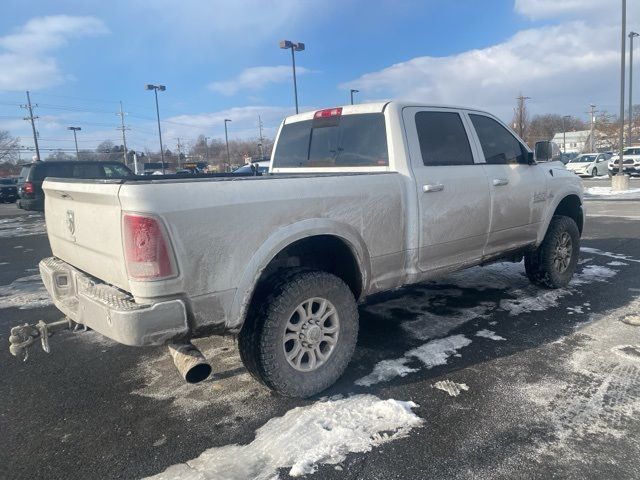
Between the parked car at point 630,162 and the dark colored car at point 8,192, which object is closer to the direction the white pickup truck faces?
the parked car

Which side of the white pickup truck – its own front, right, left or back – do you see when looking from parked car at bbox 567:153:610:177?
front

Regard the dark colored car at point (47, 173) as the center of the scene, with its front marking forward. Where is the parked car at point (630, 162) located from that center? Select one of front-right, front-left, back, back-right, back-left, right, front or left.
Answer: front

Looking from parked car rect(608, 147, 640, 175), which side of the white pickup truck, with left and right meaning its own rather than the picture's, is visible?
front

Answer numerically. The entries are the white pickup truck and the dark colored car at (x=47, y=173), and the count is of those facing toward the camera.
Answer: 0

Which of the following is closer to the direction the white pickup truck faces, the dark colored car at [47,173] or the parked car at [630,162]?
the parked car

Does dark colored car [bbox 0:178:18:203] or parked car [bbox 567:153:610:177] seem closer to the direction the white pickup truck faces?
the parked car

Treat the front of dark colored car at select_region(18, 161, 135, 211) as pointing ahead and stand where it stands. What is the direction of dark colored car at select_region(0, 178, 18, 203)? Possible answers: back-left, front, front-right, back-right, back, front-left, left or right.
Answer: left

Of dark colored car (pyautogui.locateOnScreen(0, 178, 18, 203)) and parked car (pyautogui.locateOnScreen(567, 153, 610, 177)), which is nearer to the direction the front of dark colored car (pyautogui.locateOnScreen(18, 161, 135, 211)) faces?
the parked car

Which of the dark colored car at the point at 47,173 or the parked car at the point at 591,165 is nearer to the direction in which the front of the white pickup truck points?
the parked car

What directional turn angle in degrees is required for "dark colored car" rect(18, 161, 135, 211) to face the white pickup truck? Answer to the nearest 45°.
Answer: approximately 90° to its right

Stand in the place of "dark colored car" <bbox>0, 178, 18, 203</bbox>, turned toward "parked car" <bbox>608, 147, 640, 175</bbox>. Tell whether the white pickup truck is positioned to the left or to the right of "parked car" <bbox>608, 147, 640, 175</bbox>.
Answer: right

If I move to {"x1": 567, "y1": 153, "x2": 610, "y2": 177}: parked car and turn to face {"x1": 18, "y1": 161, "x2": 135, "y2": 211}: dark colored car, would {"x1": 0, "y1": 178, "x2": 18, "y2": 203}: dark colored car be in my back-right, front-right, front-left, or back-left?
front-right

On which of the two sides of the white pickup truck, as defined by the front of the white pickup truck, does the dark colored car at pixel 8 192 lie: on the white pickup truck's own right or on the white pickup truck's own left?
on the white pickup truck's own left

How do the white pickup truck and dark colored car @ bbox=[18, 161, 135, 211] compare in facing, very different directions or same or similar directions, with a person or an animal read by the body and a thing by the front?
same or similar directions

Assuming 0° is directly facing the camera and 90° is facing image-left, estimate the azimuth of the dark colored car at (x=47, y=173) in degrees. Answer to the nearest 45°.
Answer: approximately 270°

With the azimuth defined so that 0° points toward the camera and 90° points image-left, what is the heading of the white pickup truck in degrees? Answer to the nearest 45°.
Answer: approximately 225°
